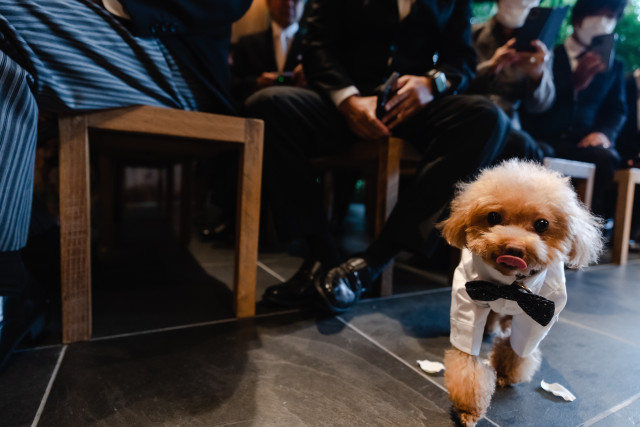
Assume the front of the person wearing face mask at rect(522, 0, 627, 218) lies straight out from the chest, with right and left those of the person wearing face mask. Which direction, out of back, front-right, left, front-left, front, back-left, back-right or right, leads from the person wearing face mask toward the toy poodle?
front-right

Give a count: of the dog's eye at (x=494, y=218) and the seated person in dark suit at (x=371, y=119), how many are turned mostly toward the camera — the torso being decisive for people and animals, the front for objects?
2

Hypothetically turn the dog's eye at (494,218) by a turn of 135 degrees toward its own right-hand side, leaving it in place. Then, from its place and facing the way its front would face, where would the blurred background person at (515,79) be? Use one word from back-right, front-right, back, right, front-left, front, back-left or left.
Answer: front-right

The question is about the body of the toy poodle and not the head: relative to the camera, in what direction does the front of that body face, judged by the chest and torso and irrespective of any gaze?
toward the camera

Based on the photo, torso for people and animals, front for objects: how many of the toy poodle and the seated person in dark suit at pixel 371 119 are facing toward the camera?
2

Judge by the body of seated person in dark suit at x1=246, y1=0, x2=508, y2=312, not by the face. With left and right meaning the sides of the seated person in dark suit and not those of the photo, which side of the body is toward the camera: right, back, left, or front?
front

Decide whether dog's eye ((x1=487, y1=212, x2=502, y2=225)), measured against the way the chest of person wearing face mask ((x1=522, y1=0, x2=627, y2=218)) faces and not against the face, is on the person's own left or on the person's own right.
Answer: on the person's own right

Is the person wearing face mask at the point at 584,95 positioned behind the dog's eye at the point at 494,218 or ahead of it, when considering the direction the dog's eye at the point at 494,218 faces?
behind

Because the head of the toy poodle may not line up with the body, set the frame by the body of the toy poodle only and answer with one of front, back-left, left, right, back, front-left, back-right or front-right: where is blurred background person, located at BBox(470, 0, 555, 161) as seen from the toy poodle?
back

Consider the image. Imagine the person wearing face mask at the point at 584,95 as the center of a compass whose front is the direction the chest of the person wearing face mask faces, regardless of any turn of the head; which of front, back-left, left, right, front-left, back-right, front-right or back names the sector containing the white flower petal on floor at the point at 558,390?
front-right

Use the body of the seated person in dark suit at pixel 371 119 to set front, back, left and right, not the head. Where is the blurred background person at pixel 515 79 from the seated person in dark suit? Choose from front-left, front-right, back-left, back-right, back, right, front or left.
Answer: back-left

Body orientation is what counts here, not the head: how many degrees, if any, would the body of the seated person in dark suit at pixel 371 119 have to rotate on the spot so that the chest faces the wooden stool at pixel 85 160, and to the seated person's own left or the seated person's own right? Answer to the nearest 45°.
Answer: approximately 45° to the seated person's own right

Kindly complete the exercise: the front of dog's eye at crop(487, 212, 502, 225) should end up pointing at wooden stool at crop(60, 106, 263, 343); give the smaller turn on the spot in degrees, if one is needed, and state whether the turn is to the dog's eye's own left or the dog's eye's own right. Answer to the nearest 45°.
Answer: approximately 90° to the dog's eye's own right
